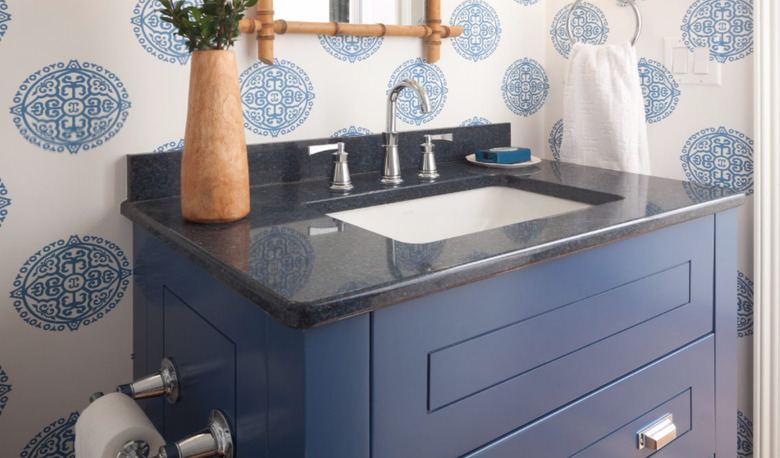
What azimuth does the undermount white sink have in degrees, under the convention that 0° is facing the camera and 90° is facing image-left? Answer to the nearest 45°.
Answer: approximately 315°

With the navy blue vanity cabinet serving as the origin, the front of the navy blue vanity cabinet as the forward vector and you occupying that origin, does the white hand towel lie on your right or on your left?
on your left

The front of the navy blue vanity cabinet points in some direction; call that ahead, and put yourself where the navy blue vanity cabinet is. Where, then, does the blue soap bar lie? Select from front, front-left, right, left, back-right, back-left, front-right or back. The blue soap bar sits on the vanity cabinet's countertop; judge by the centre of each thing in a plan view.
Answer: back-left
